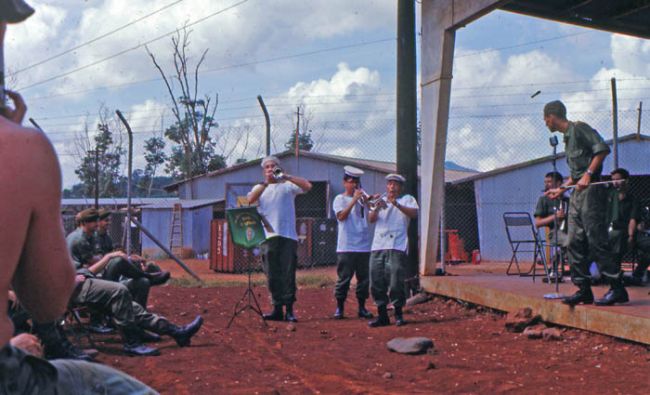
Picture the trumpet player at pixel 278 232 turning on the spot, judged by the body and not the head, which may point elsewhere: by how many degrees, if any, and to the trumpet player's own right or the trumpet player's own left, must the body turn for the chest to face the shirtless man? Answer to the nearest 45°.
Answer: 0° — they already face them

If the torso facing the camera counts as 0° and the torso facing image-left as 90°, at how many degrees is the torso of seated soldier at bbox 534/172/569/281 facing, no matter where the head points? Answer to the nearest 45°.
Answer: approximately 0°

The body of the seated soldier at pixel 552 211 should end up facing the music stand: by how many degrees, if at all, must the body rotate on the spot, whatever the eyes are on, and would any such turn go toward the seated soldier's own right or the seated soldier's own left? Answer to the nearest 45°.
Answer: approximately 45° to the seated soldier's own right

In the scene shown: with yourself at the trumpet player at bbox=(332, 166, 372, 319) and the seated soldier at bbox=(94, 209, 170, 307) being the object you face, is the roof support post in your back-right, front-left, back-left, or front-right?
back-right

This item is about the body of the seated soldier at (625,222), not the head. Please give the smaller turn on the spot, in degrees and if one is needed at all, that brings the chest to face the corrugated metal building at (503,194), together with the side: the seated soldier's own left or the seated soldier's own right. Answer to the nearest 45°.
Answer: approximately 135° to the seated soldier's own right

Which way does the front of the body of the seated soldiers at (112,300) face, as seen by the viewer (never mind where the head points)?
to the viewer's right

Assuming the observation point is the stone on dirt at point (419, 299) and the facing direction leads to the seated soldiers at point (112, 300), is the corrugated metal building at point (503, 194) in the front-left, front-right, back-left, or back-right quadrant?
back-right

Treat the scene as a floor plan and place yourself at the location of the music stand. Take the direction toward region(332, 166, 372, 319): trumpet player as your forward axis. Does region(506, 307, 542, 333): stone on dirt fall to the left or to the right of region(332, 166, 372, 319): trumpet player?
right

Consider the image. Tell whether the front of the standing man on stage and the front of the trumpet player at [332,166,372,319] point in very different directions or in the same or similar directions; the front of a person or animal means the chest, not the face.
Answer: very different directions

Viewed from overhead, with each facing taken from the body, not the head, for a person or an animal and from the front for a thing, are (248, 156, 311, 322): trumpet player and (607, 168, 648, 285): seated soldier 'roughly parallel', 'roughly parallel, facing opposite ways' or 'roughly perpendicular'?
roughly parallel
